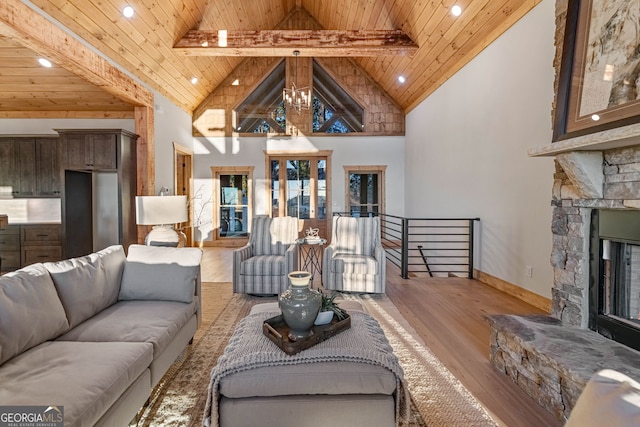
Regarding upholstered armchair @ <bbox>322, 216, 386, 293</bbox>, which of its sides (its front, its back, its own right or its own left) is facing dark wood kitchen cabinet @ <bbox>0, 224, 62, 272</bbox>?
right

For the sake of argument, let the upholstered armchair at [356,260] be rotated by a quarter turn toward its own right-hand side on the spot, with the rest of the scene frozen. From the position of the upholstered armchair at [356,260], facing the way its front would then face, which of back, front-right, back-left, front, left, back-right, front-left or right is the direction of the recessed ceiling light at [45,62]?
front

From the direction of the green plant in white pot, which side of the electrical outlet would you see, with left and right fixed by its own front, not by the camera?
front

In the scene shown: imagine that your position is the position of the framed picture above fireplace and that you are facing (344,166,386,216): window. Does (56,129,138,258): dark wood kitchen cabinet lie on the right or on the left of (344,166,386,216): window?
left

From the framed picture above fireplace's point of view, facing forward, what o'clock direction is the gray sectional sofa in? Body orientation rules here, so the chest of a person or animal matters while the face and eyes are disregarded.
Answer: The gray sectional sofa is roughly at 12 o'clock from the framed picture above fireplace.

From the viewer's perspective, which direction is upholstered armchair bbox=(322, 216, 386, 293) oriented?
toward the camera

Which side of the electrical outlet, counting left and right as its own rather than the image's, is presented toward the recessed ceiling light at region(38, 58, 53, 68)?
front

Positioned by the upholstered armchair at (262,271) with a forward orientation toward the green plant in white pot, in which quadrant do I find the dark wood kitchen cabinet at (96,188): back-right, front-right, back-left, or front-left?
back-right

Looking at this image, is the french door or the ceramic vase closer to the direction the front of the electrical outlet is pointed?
the ceramic vase

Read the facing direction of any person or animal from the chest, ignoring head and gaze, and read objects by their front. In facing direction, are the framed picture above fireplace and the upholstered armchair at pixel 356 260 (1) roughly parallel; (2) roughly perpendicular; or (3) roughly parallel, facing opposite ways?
roughly perpendicular

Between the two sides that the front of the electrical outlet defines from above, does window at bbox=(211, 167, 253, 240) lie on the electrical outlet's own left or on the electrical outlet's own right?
on the electrical outlet's own right

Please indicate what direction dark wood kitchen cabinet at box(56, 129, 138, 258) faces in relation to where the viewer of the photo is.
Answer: facing the viewer and to the left of the viewer

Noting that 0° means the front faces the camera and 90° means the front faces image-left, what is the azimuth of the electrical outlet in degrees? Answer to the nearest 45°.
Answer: approximately 45°

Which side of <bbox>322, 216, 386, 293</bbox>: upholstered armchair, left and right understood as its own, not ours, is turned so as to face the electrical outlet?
left

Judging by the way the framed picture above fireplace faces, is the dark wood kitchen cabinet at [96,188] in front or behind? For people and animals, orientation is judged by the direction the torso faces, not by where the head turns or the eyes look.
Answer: in front

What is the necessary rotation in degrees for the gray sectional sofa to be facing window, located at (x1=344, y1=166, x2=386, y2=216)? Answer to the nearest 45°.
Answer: approximately 90° to its left

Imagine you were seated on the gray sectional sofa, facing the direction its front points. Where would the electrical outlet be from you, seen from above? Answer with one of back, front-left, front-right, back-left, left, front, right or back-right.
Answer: front-left
